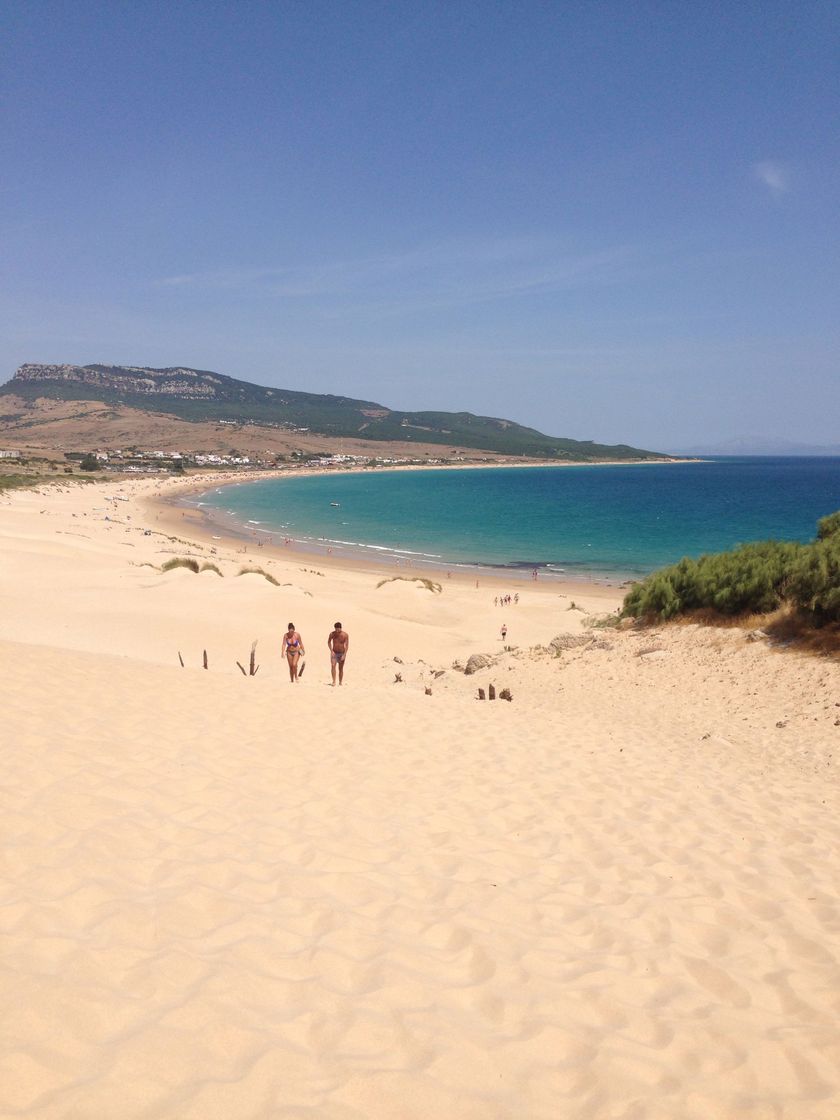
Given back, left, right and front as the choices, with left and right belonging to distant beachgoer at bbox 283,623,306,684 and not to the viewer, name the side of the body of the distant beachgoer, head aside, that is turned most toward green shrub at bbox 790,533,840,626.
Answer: left

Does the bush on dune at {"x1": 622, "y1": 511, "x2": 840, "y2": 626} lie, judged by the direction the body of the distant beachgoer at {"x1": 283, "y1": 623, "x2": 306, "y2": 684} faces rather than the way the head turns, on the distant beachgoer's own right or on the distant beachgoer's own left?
on the distant beachgoer's own left

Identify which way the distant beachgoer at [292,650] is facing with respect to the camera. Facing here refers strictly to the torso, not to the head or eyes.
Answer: toward the camera
